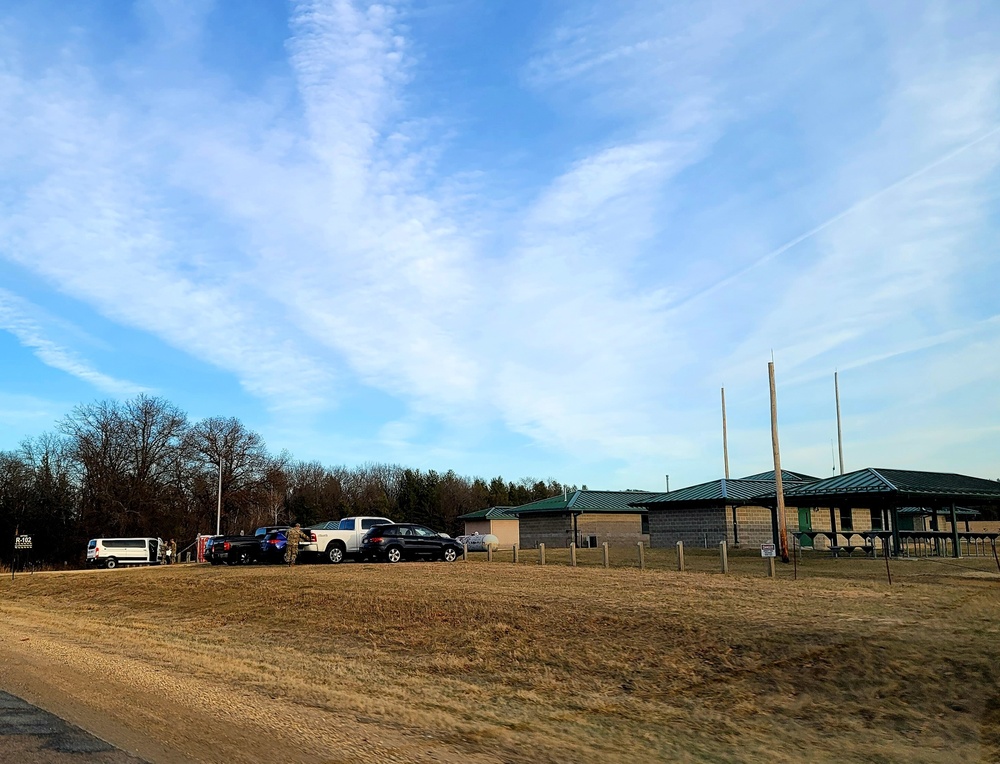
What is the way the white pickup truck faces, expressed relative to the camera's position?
facing away from the viewer and to the right of the viewer

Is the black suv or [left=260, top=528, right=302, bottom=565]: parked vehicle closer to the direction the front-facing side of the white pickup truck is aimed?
the black suv

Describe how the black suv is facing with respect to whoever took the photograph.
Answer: facing away from the viewer and to the right of the viewer

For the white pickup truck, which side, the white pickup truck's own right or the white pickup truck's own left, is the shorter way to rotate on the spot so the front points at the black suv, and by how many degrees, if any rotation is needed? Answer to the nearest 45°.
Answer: approximately 45° to the white pickup truck's own right

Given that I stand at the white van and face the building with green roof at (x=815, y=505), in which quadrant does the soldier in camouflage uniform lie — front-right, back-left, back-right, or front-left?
front-right

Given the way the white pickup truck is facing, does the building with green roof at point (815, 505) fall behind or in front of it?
in front

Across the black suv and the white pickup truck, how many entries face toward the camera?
0

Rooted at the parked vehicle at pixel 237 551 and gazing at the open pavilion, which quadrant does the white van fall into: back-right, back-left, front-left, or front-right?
back-left

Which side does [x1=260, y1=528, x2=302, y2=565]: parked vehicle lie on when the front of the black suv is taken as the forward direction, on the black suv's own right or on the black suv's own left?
on the black suv's own left

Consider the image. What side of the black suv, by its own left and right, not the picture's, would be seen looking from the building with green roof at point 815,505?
front
